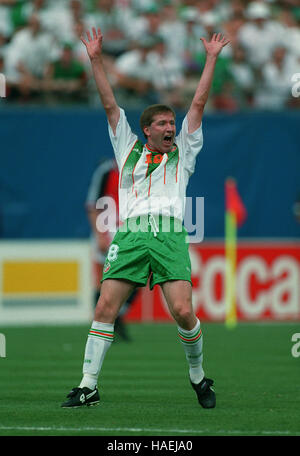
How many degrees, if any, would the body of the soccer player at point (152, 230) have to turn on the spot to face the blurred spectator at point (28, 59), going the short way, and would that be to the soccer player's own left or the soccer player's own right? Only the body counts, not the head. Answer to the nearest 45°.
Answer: approximately 180°

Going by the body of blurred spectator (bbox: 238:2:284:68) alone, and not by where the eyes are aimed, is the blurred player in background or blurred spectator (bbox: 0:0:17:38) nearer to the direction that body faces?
the blurred player in background

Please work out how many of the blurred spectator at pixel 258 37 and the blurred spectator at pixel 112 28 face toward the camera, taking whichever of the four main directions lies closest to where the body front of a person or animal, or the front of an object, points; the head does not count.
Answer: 2

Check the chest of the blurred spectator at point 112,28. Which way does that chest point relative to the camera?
toward the camera

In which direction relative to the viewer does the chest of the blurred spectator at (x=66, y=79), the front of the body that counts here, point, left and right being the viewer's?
facing the viewer

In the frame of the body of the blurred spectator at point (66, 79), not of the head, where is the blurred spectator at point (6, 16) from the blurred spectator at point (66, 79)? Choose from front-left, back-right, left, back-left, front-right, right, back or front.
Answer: back-right

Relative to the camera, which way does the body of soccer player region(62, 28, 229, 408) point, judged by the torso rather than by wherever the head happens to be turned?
toward the camera

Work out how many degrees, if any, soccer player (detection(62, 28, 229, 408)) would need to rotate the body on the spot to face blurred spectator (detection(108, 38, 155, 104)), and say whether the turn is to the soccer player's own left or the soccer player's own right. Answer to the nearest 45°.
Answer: approximately 180°
